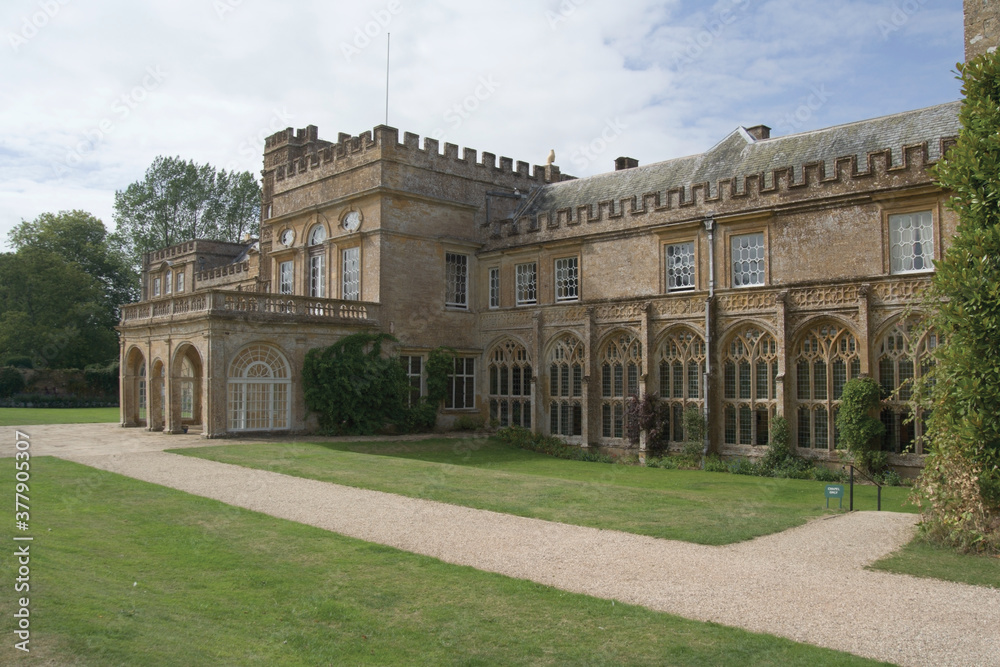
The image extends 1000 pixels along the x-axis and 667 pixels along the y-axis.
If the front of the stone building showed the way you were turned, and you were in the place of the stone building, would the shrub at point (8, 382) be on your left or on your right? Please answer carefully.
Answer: on your right

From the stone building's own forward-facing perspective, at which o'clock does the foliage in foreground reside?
The foliage in foreground is roughly at 10 o'clock from the stone building.

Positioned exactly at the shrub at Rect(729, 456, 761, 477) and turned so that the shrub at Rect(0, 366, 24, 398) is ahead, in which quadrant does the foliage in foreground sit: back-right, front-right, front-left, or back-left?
back-left

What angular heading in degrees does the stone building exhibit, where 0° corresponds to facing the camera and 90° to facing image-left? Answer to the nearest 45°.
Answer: approximately 45°

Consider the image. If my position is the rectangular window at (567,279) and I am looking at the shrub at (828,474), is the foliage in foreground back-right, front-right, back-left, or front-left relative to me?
front-right
